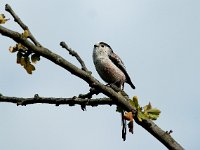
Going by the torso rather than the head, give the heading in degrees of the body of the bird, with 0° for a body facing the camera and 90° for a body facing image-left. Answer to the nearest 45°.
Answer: approximately 45°
